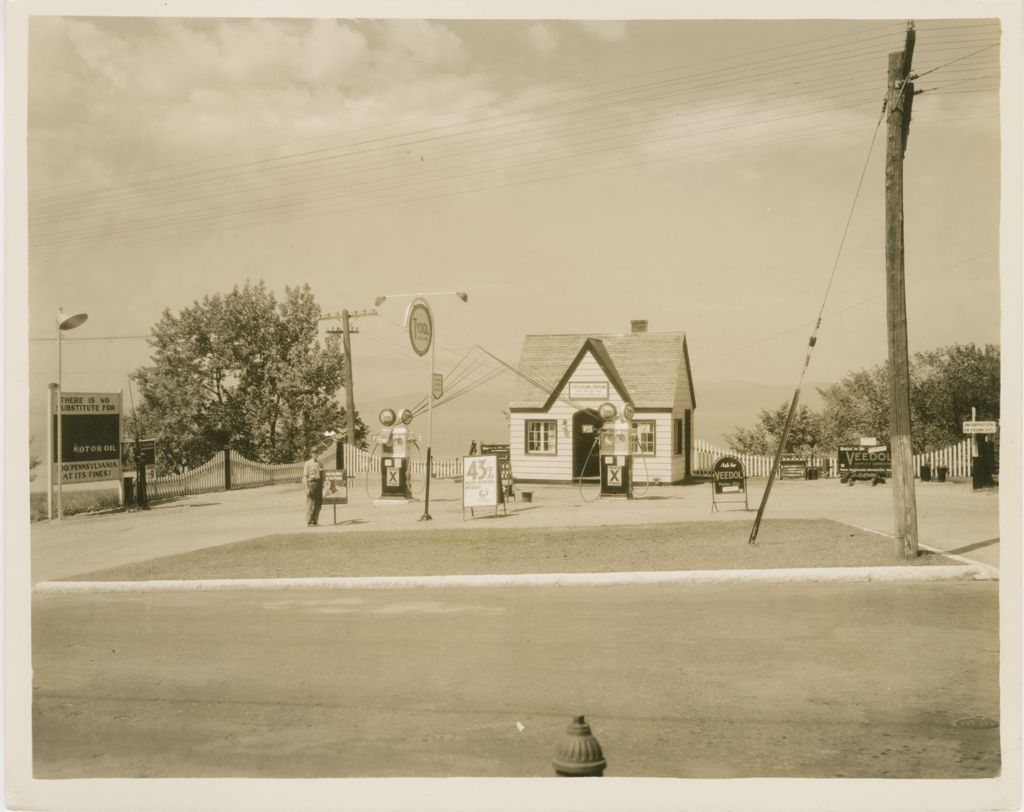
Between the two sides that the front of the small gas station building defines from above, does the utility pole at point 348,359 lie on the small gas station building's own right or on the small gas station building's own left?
on the small gas station building's own right

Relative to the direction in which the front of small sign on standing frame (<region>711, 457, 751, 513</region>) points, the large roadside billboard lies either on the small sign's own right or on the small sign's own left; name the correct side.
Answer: on the small sign's own right

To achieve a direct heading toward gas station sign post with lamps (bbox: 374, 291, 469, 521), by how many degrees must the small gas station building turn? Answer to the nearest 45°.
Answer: approximately 45° to its right

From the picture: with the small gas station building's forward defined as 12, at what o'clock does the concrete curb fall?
The concrete curb is roughly at 12 o'clock from the small gas station building.

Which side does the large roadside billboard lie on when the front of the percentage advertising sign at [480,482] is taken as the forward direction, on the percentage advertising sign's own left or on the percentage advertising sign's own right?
on the percentage advertising sign's own right
